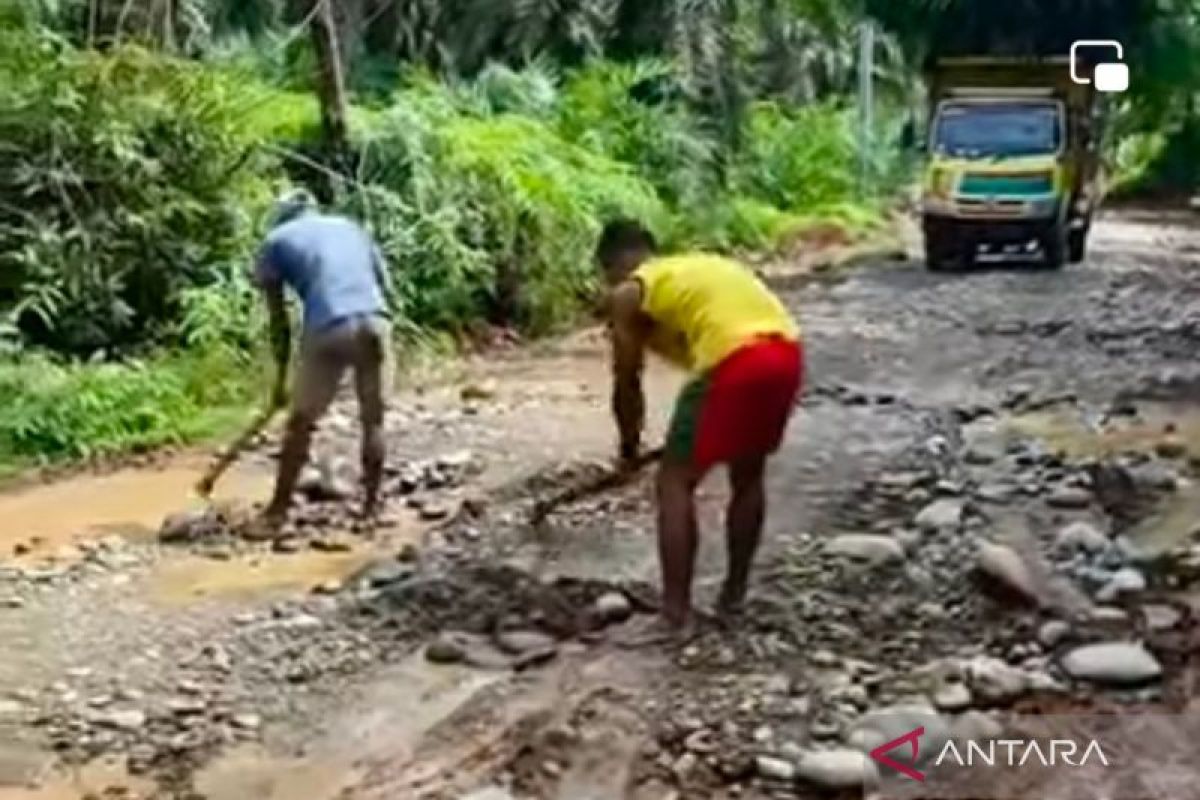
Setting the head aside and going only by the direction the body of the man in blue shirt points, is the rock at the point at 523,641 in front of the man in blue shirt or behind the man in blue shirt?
behind

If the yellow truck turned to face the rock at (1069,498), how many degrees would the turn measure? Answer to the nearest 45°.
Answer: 0° — it already faces it

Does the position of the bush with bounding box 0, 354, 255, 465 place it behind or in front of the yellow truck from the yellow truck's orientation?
in front

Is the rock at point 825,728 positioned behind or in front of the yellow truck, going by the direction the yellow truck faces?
in front

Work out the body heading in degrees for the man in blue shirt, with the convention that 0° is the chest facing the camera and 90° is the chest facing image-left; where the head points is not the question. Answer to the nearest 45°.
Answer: approximately 135°

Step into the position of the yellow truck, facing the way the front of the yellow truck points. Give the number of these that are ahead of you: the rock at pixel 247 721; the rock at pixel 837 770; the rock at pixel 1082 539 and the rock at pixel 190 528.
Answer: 4

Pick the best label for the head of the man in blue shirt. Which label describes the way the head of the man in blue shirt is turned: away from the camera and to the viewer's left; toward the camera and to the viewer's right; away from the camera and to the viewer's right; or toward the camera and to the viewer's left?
away from the camera and to the viewer's left

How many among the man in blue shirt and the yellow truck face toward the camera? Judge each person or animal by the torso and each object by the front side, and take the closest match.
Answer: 1

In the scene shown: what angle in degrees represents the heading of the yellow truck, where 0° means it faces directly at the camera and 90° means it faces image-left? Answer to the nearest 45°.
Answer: approximately 0°

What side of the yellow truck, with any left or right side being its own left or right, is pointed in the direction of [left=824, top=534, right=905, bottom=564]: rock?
front

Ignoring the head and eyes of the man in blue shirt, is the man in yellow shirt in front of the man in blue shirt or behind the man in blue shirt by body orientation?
behind

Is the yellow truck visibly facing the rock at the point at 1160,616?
yes
